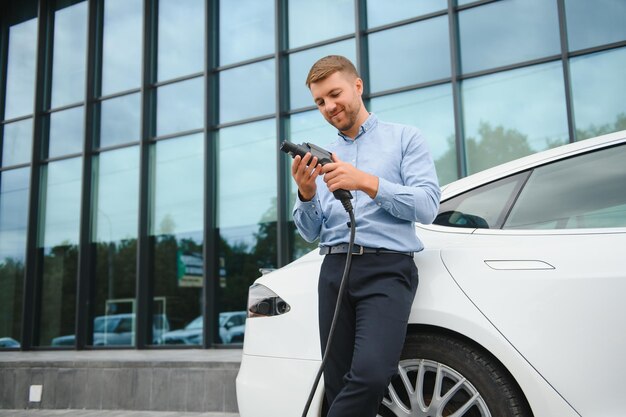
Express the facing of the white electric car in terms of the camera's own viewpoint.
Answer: facing to the right of the viewer

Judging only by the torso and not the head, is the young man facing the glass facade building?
no

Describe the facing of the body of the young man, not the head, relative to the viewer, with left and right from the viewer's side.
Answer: facing the viewer and to the left of the viewer

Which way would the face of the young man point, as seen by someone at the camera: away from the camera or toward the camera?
toward the camera

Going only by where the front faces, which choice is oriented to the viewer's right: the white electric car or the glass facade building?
the white electric car

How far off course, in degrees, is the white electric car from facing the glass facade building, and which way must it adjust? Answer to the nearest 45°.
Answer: approximately 135° to its left

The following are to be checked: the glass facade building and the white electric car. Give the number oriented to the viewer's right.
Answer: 1

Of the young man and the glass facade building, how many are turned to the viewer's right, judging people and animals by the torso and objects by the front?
0

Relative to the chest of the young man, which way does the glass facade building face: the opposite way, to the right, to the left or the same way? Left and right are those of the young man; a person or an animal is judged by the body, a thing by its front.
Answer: the same way
